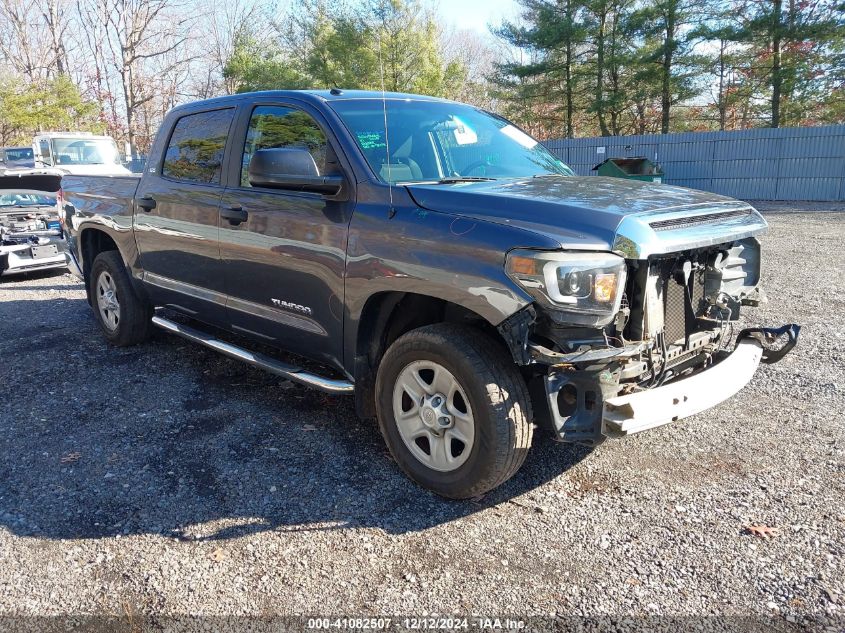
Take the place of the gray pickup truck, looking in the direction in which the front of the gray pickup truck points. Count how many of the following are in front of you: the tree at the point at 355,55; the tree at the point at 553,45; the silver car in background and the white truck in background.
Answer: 0

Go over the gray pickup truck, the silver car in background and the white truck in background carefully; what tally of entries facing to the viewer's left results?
0

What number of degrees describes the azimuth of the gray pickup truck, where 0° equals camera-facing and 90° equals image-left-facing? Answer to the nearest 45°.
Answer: approximately 315°

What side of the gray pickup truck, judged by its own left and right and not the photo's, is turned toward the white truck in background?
back

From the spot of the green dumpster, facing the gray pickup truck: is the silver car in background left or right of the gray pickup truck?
right

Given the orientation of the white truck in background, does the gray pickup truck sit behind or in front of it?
in front

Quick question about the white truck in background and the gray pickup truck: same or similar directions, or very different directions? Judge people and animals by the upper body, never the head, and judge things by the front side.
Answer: same or similar directions

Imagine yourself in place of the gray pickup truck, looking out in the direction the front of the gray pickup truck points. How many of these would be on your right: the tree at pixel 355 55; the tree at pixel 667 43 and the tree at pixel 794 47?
0

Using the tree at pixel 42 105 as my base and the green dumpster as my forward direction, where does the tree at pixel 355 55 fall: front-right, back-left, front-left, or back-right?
front-left

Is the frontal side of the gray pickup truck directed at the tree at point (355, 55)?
no

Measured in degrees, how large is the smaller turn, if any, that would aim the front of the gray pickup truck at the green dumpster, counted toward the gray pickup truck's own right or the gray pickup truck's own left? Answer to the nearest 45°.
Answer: approximately 135° to the gray pickup truck's own left

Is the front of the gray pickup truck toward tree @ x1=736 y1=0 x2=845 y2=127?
no

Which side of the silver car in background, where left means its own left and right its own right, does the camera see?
front

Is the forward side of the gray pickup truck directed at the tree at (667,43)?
no

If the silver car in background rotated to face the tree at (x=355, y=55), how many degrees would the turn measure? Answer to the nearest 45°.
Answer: approximately 135° to its left

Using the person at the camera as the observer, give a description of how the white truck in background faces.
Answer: facing the viewer and to the right of the viewer

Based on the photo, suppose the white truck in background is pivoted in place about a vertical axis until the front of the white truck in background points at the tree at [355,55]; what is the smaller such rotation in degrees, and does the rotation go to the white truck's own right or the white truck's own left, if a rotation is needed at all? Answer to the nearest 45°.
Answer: approximately 90° to the white truck's own left

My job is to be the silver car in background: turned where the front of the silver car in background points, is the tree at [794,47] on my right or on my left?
on my left

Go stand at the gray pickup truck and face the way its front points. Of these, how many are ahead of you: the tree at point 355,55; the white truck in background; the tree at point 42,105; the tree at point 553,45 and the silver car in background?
0
